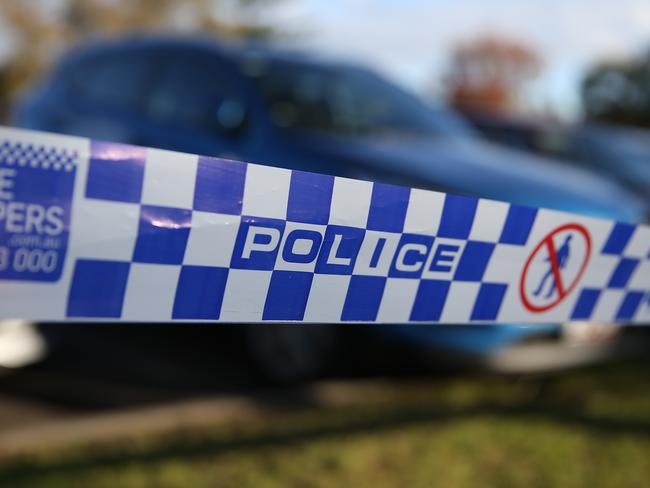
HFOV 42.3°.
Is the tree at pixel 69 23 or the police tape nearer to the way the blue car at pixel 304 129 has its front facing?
the police tape

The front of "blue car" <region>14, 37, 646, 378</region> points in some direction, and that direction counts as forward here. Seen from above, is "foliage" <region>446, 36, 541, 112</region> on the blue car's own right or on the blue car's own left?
on the blue car's own left

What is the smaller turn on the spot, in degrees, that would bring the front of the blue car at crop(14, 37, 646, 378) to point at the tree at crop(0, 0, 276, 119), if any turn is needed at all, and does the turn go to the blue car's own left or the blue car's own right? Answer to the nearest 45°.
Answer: approximately 180°

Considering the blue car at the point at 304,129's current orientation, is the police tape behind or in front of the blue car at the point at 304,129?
in front

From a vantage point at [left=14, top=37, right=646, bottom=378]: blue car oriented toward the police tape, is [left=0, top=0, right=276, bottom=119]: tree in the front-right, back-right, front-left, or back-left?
back-right

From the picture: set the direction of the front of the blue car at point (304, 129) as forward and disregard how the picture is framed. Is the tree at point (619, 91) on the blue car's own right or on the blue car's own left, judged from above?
on the blue car's own left

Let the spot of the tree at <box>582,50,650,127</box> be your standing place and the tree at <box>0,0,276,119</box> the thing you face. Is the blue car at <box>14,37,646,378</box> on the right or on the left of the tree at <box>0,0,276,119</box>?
left

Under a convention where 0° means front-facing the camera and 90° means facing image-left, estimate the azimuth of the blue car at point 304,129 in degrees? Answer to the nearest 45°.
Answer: approximately 315°
